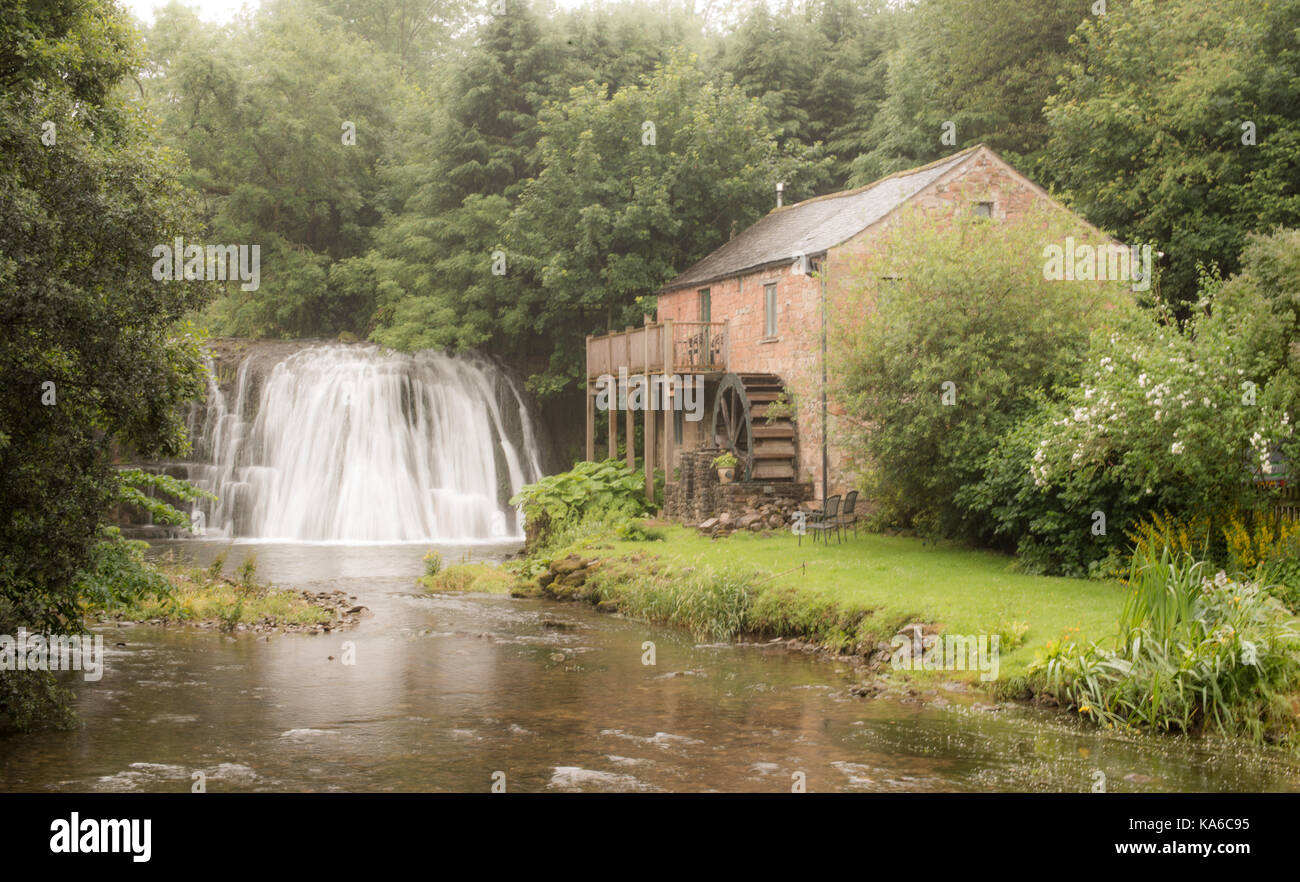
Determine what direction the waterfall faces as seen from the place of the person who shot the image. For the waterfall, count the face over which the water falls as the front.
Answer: facing the viewer

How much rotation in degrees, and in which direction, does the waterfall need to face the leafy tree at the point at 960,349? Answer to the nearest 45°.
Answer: approximately 45° to its left

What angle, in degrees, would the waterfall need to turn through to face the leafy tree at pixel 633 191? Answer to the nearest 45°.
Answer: approximately 90° to its left

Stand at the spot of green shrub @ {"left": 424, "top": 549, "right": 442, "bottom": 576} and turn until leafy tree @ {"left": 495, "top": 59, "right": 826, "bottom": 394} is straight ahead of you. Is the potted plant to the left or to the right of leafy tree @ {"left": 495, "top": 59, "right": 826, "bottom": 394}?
right

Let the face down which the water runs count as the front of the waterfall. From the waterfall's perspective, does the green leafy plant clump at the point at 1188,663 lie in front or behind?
in front

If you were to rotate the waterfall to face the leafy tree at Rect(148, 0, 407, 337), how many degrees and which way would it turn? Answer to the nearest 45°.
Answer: approximately 180°

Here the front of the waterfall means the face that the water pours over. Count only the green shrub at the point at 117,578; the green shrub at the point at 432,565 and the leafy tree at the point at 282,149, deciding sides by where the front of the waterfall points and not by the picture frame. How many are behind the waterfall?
1

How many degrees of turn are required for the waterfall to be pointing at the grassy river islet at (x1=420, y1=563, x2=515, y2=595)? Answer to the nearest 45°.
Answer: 0° — it already faces it

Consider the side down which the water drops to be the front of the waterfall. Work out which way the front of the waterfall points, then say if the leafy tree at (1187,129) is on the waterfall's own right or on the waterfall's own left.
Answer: on the waterfall's own left

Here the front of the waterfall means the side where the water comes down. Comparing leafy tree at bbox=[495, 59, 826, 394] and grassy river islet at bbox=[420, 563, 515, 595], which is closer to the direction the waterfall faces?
the grassy river islet

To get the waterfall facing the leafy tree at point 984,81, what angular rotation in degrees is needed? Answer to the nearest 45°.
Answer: approximately 90° to its left

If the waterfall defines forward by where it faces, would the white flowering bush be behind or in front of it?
in front

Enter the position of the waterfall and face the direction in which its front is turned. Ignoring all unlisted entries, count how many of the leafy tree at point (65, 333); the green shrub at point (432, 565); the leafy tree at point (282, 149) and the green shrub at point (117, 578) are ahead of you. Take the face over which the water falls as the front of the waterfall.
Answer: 3

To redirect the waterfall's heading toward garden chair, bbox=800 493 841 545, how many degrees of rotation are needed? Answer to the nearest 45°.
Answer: approximately 45° to its left
